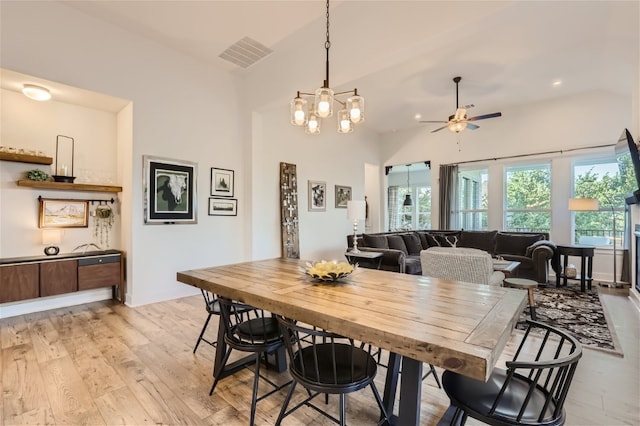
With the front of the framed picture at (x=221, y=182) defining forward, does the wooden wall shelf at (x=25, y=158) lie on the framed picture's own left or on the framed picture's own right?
on the framed picture's own right

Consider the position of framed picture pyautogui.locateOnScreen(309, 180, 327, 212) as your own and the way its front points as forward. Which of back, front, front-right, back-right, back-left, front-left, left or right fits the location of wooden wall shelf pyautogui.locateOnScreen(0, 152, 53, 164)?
right

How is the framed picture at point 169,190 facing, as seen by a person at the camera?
facing the viewer and to the right of the viewer

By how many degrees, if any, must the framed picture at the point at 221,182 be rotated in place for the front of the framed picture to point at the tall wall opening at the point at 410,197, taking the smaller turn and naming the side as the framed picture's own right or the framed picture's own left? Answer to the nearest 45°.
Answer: approximately 90° to the framed picture's own left

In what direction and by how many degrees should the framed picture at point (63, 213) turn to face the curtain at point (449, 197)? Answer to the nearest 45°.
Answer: approximately 90° to its left

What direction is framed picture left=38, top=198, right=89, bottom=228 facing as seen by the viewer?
toward the camera

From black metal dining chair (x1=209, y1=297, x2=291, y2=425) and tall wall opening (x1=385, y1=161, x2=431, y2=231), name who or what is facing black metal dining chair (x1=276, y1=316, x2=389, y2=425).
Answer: the tall wall opening

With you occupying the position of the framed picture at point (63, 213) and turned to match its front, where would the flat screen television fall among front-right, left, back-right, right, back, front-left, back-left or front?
front-left

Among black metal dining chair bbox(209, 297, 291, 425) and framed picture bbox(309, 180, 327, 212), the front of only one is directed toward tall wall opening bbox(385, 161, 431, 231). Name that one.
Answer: the black metal dining chair

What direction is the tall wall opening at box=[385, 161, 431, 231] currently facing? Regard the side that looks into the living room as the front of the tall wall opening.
toward the camera

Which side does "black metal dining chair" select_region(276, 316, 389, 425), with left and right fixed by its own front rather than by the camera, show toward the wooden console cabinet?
left

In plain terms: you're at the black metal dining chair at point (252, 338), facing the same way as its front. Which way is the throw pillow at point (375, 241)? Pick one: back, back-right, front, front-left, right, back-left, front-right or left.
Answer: front

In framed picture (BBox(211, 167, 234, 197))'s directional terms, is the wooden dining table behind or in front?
in front

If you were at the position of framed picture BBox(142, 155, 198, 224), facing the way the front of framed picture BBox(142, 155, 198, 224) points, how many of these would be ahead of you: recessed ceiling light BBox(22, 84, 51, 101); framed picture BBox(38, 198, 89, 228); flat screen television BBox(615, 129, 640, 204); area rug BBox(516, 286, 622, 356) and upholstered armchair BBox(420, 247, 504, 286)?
3

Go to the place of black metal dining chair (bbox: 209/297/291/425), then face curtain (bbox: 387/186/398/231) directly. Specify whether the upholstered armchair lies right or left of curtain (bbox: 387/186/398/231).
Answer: right

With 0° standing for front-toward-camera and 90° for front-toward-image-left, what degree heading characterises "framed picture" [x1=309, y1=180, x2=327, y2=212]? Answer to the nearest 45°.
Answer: approximately 315°
